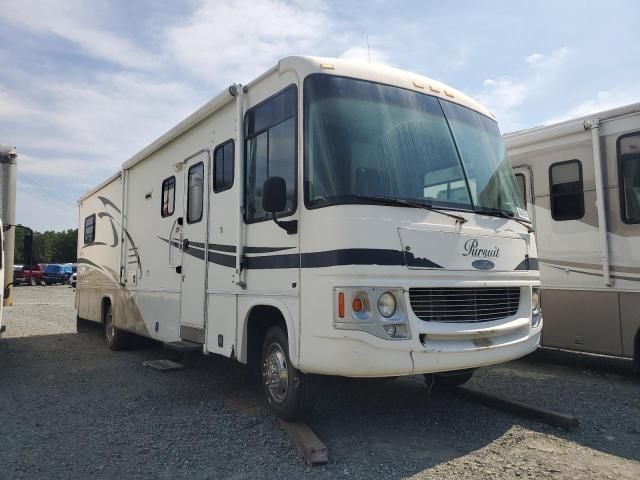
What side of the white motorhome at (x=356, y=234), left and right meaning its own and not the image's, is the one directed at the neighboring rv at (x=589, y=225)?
left

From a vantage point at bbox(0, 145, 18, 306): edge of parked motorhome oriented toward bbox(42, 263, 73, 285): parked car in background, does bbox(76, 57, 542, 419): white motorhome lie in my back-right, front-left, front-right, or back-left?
back-right

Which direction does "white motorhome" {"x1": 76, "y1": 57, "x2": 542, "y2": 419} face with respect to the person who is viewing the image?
facing the viewer and to the right of the viewer

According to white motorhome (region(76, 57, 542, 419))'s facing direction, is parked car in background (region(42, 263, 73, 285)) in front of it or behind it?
behind

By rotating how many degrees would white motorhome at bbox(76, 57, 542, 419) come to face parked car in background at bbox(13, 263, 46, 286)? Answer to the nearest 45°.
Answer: approximately 180°

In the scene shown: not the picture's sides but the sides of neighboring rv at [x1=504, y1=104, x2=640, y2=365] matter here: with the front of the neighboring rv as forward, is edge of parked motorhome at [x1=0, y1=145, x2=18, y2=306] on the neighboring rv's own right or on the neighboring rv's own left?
on the neighboring rv's own right

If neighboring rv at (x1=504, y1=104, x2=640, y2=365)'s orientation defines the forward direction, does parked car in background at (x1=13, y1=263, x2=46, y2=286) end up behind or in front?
behind

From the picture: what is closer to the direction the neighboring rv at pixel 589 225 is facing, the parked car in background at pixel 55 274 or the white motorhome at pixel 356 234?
the white motorhome

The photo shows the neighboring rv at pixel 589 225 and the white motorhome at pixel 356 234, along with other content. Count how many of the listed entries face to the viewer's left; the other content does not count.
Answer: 0

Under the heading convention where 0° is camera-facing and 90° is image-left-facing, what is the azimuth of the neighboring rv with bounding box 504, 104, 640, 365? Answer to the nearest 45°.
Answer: approximately 315°
